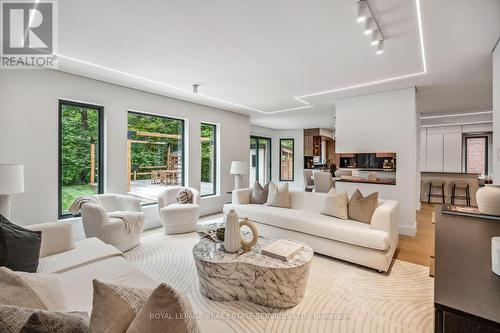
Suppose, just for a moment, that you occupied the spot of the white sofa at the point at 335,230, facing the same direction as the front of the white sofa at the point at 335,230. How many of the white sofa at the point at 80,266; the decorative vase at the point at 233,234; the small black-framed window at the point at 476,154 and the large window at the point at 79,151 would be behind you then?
1

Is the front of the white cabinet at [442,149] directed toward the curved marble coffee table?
yes

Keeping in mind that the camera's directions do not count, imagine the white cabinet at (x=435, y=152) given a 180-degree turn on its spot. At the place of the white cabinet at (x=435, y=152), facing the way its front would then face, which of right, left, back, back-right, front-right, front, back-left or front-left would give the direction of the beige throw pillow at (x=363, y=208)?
back

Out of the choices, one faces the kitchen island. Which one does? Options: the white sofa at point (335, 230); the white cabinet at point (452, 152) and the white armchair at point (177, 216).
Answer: the white cabinet

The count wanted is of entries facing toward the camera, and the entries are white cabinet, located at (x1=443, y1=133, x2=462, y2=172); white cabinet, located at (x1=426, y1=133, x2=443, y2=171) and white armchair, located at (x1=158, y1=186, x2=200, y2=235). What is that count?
3

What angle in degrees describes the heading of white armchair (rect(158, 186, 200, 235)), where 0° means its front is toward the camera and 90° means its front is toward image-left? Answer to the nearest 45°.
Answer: approximately 0°

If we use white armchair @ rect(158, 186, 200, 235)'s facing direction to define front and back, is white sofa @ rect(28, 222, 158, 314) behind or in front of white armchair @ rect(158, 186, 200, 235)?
in front

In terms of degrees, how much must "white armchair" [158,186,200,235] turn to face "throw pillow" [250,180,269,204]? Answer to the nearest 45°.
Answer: approximately 90° to its left

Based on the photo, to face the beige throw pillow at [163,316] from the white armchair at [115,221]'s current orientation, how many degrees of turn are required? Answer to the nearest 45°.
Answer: approximately 45° to its right

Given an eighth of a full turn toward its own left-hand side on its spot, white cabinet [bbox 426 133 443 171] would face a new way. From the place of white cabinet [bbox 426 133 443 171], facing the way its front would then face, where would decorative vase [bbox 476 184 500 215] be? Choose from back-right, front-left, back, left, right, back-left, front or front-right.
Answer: front-right

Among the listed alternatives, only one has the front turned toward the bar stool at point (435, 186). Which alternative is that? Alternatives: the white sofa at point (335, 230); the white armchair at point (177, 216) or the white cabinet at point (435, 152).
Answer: the white cabinet

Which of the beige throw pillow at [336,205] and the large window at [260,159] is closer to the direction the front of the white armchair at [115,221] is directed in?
the beige throw pillow
